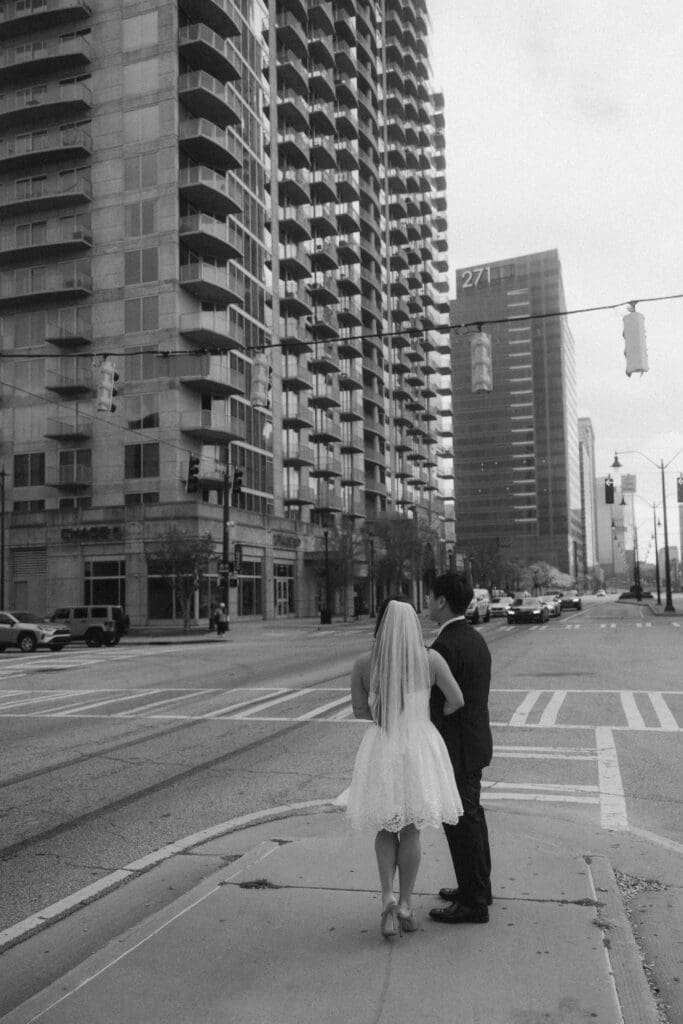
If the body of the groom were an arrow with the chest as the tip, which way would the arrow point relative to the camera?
to the viewer's left

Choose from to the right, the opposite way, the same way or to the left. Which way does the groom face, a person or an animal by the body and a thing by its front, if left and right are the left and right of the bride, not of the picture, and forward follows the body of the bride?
to the left

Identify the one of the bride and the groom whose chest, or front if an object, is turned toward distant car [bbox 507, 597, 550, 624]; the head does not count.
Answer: the bride

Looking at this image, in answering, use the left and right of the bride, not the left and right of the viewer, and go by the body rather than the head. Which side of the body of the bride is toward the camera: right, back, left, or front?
back

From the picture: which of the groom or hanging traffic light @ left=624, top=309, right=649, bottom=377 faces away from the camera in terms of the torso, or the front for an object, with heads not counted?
the hanging traffic light

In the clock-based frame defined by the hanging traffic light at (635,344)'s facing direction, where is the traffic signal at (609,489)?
The traffic signal is roughly at 12 o'clock from the hanging traffic light.

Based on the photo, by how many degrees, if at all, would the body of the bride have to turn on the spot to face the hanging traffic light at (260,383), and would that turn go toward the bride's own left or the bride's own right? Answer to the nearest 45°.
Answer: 0° — they already face it

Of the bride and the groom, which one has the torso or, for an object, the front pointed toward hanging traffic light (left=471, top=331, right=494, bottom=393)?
the bride

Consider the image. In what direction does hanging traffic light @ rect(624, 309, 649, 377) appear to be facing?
away from the camera

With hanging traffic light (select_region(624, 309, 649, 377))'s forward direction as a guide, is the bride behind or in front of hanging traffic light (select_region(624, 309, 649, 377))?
behind
